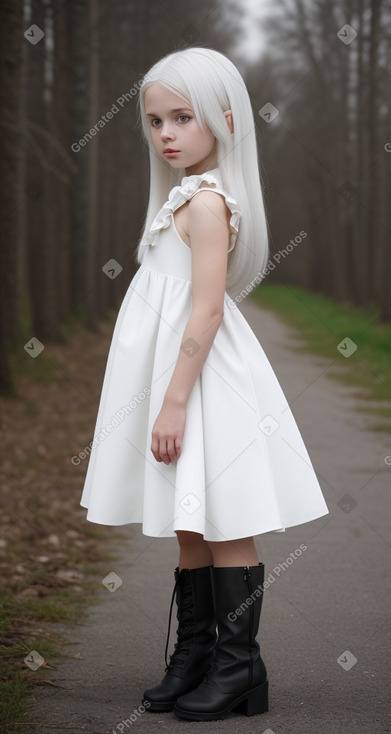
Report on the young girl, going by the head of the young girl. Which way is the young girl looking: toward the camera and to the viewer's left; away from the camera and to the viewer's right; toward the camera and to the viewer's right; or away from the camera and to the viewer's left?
toward the camera and to the viewer's left

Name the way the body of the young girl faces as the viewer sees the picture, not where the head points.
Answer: to the viewer's left
